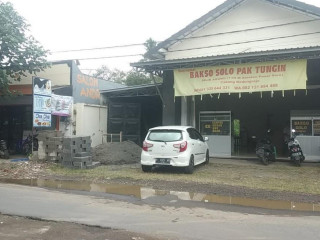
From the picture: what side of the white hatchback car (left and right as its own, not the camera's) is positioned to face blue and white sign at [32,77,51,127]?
left

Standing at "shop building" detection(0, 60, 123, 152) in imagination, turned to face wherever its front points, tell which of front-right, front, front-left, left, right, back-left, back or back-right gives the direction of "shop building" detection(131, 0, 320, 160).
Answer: left

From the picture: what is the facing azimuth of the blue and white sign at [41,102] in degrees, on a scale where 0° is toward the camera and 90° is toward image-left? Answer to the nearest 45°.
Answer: approximately 0°

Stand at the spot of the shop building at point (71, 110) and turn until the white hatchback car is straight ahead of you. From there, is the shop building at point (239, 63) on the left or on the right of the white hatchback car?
left

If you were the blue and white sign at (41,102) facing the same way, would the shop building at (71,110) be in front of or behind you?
behind

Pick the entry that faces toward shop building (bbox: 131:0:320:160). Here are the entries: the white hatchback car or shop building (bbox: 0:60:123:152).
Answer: the white hatchback car

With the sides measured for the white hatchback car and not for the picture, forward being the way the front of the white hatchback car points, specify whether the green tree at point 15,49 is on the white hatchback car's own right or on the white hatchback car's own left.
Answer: on the white hatchback car's own left

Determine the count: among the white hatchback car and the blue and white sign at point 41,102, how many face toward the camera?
1

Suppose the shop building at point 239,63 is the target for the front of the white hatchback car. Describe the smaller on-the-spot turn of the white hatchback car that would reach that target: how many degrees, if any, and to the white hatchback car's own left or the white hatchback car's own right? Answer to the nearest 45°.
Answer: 0° — it already faces it

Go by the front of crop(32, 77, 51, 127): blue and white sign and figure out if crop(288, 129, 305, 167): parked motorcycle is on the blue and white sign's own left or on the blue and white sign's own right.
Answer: on the blue and white sign's own left

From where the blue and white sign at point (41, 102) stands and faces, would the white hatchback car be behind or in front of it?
in front

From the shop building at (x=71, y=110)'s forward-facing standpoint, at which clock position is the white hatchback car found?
The white hatchback car is roughly at 10 o'clock from the shop building.

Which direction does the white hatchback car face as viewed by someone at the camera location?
facing away from the viewer and to the right of the viewer

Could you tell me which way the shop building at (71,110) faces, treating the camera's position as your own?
facing the viewer and to the left of the viewer
